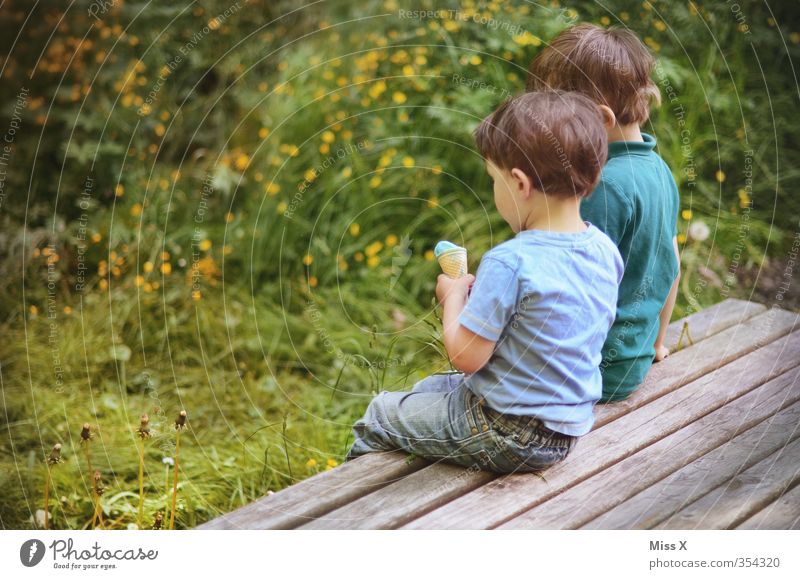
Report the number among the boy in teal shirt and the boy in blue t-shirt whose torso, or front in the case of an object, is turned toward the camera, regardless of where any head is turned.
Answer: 0

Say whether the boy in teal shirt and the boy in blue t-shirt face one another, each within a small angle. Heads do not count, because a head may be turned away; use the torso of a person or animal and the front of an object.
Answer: no

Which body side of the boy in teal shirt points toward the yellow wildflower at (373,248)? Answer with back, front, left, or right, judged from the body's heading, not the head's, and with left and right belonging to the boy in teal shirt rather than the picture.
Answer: front

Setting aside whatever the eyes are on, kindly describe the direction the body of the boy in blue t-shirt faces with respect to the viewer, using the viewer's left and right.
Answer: facing away from the viewer and to the left of the viewer

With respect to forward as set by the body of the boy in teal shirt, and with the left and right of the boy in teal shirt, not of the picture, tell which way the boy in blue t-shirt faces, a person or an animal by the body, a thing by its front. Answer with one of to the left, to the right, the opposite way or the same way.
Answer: the same way

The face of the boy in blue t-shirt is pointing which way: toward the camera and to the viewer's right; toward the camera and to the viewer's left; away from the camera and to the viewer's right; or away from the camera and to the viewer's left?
away from the camera and to the viewer's left

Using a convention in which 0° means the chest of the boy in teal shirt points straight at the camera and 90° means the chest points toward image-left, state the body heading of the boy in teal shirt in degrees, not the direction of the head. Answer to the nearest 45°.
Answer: approximately 135°
